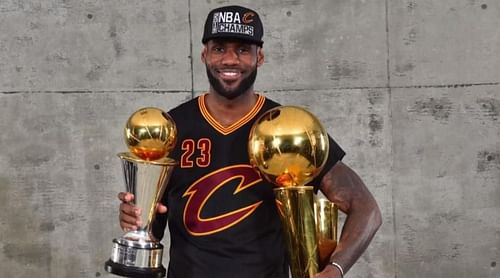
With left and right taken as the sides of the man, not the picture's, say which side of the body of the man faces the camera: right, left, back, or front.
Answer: front
